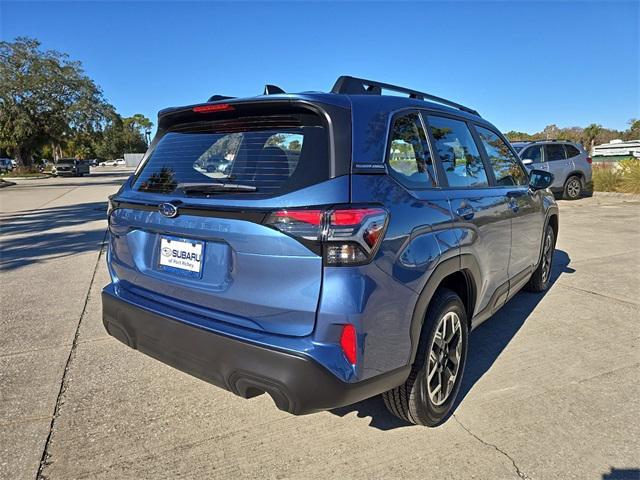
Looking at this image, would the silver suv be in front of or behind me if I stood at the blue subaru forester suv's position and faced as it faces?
in front

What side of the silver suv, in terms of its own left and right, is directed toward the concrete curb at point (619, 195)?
back

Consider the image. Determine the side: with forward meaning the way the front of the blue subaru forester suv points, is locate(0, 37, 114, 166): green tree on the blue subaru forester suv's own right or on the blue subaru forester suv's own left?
on the blue subaru forester suv's own left

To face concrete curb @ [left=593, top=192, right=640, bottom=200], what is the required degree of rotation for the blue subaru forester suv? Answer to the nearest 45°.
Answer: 0° — it already faces it

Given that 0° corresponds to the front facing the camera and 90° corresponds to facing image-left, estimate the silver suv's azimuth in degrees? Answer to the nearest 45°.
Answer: approximately 45°

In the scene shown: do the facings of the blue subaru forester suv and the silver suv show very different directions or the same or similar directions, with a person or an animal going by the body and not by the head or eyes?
very different directions

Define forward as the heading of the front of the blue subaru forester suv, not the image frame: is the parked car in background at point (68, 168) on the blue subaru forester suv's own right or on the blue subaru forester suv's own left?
on the blue subaru forester suv's own left

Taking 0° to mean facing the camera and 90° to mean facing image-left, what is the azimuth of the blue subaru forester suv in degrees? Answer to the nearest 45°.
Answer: approximately 225°
